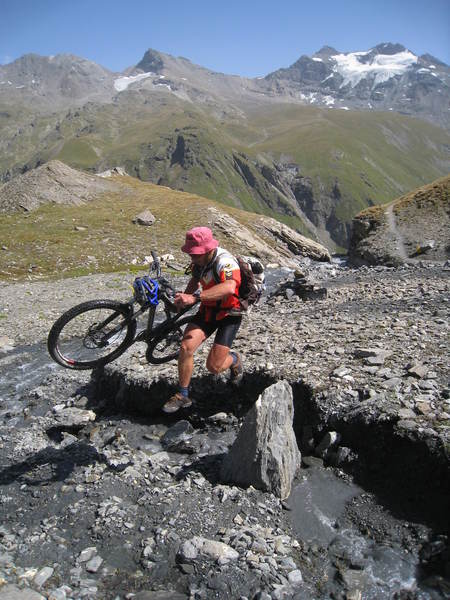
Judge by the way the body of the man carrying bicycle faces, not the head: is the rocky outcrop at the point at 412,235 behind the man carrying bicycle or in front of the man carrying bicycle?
behind

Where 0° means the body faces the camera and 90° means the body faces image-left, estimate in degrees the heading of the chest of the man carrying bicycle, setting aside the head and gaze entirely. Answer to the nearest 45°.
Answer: approximately 45°
